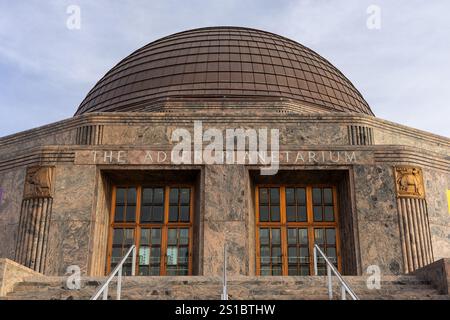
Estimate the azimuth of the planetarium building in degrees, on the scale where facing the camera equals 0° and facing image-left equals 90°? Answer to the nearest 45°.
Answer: approximately 0°
